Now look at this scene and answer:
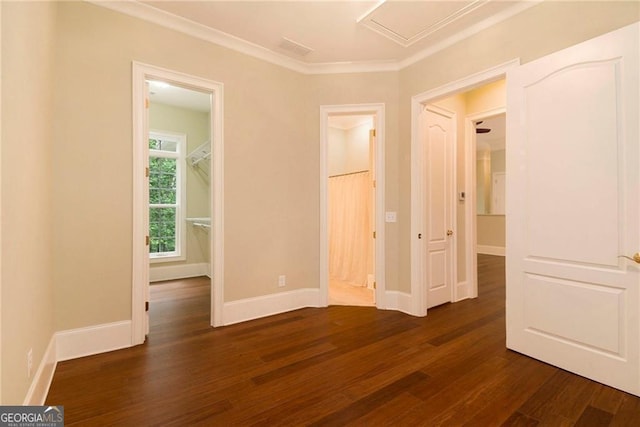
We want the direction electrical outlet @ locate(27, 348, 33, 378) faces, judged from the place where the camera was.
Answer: facing to the right of the viewer

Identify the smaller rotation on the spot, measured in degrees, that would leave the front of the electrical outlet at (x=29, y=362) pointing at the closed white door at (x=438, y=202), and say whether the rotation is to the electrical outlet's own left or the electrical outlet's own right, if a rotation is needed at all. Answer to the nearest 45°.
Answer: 0° — it already faces it

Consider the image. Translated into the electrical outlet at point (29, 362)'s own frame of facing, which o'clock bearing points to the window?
The window is roughly at 10 o'clock from the electrical outlet.

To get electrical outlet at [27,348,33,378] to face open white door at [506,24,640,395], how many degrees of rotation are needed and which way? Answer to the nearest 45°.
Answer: approximately 45° to its right
